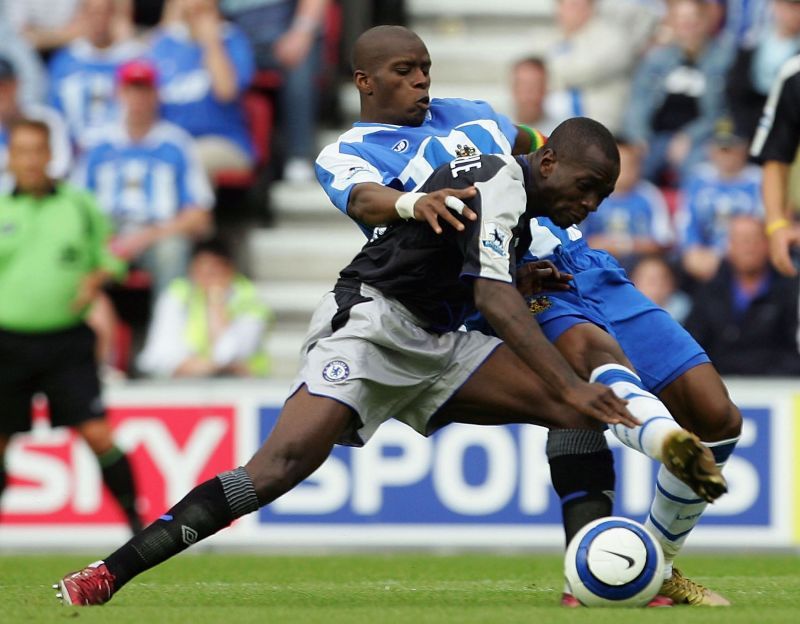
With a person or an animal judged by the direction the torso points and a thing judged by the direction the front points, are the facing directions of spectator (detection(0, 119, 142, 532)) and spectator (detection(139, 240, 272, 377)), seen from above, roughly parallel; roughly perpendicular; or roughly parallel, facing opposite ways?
roughly parallel

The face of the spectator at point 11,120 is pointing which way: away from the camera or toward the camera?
toward the camera

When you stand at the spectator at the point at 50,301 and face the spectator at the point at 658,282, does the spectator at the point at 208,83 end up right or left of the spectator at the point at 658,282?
left

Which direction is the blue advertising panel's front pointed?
toward the camera

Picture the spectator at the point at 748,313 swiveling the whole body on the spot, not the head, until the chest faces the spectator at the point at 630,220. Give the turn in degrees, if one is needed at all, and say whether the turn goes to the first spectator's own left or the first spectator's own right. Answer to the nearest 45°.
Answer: approximately 135° to the first spectator's own right

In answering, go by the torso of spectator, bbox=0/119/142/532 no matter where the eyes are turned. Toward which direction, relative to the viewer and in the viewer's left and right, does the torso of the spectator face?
facing the viewer

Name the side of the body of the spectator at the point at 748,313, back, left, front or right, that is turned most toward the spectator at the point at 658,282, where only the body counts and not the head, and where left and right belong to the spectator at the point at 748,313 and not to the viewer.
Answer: right

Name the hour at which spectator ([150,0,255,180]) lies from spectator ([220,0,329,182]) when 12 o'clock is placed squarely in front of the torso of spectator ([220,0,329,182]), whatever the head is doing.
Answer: spectator ([150,0,255,180]) is roughly at 2 o'clock from spectator ([220,0,329,182]).

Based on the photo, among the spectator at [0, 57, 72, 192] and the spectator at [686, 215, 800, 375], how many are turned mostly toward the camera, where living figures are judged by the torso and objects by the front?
2

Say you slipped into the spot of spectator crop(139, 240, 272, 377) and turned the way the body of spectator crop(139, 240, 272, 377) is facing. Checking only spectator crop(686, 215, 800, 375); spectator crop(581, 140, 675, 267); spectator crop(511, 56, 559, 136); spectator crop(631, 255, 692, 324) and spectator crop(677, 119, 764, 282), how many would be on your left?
5

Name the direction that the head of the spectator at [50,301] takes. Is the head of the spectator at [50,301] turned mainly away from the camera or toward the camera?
toward the camera

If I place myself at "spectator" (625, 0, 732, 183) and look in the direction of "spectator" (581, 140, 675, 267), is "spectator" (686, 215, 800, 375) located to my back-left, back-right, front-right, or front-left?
front-left

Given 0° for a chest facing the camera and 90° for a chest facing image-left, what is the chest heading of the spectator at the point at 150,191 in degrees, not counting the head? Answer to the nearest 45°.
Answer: approximately 0°

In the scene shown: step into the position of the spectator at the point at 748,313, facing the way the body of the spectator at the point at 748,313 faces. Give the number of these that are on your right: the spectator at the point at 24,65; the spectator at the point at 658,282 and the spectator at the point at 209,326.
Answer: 3

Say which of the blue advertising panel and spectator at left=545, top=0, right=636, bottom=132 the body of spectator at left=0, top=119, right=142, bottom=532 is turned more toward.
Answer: the blue advertising panel

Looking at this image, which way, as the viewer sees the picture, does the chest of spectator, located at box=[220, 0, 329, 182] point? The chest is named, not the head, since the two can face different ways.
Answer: toward the camera

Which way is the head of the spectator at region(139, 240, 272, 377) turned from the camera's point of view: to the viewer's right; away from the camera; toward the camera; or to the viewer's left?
toward the camera

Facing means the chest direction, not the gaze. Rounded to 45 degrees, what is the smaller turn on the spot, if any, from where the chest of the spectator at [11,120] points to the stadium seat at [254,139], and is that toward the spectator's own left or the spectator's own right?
approximately 90° to the spectator's own left

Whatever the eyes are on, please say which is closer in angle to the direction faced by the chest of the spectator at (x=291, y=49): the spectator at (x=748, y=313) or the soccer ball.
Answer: the soccer ball
